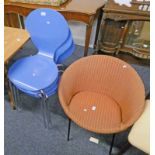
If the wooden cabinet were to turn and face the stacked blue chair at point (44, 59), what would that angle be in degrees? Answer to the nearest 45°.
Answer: approximately 45° to its right

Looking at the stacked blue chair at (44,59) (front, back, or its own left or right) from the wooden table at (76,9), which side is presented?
back

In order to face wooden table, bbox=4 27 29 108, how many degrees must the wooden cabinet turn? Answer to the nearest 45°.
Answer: approximately 45° to its right

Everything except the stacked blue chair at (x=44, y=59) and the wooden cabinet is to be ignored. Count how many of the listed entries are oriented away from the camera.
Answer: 0

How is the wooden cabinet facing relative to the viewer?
toward the camera

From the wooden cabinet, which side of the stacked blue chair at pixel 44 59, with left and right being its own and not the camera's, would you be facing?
back

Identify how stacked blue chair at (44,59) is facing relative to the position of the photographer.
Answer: facing the viewer and to the left of the viewer
